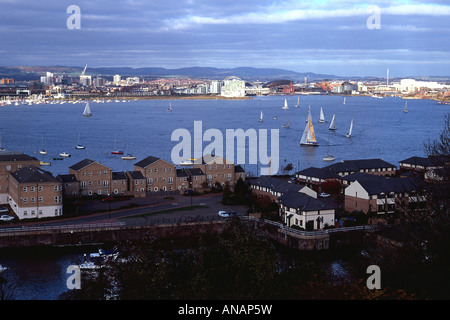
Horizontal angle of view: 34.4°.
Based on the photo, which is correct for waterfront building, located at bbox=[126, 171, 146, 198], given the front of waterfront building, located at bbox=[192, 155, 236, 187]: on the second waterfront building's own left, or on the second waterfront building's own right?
on the second waterfront building's own right

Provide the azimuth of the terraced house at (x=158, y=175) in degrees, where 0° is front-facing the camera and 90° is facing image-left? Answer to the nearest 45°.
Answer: approximately 0°

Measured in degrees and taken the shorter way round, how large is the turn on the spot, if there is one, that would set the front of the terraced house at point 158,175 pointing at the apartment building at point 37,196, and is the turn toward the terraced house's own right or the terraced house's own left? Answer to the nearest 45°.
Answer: approximately 45° to the terraced house's own right

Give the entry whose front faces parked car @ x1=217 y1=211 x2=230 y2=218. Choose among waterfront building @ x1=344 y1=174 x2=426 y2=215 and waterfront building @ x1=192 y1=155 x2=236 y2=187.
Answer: waterfront building @ x1=192 y1=155 x2=236 y2=187

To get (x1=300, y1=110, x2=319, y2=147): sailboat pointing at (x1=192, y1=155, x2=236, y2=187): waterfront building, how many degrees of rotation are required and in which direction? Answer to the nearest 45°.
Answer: approximately 90° to its left

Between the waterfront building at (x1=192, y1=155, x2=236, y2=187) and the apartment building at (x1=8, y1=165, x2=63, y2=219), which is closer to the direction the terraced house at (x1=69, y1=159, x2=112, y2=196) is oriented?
the apartment building

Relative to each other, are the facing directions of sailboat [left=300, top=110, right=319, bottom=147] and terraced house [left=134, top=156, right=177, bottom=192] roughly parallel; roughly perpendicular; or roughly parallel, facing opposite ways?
roughly perpendicular

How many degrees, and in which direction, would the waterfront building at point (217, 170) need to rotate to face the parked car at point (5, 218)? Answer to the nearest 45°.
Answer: approximately 45° to its right

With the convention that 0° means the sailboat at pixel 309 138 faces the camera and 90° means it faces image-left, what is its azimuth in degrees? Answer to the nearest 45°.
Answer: approximately 90°

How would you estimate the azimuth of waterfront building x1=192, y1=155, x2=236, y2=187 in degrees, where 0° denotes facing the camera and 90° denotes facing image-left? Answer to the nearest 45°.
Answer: approximately 0°

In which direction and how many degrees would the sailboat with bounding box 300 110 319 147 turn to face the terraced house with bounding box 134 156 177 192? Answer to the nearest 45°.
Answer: approximately 90° to its left

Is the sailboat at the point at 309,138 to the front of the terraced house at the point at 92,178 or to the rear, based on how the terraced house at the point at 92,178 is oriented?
to the rear
